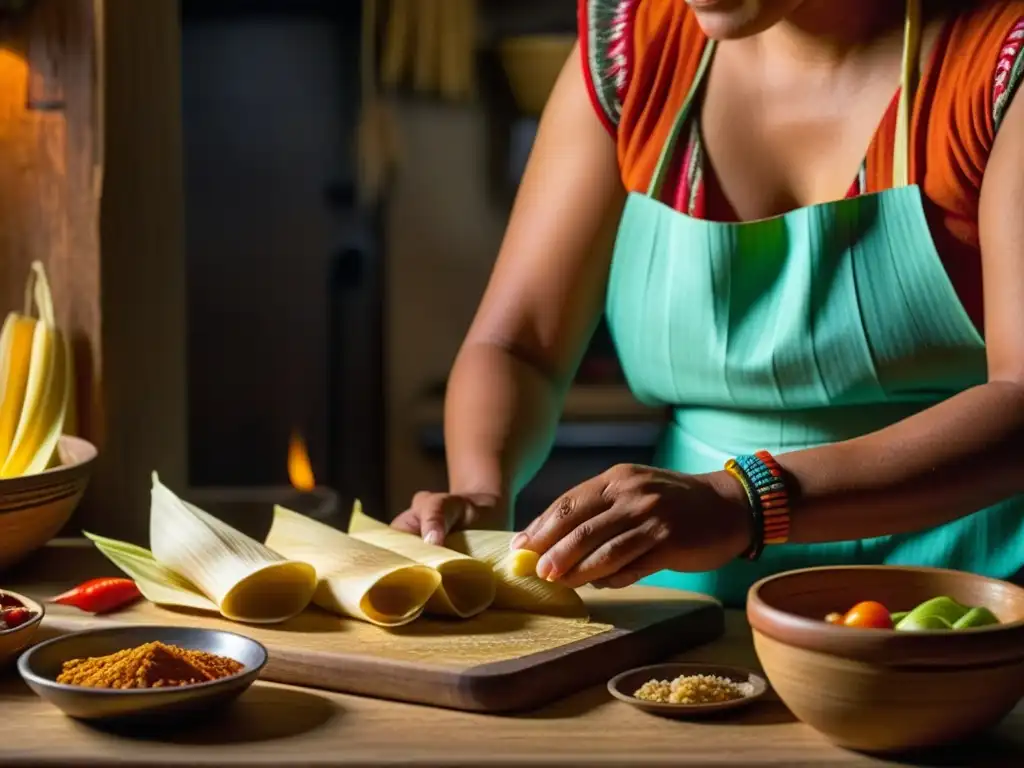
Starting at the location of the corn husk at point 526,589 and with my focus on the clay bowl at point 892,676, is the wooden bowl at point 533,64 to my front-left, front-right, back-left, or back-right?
back-left

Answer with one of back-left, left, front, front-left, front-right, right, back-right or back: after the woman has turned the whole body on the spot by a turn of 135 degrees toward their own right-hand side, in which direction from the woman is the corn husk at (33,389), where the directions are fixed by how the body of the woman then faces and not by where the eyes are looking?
left

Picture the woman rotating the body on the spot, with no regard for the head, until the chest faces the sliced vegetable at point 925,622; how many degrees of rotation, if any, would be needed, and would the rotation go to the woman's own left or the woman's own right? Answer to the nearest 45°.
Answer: approximately 45° to the woman's own left

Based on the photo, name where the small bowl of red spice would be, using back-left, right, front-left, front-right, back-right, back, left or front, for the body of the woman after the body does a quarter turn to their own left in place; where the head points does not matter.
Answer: right

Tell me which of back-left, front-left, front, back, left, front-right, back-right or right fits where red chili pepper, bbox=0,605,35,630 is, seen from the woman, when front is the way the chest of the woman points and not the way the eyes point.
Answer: front

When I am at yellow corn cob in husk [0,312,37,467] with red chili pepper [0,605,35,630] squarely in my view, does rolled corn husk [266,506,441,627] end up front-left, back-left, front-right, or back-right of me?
front-left

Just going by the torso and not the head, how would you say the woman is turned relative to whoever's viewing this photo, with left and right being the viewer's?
facing the viewer and to the left of the viewer

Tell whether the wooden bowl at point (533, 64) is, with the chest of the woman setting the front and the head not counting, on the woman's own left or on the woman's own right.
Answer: on the woman's own right

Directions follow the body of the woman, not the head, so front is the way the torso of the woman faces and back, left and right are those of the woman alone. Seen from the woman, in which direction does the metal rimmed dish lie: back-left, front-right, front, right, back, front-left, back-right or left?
front

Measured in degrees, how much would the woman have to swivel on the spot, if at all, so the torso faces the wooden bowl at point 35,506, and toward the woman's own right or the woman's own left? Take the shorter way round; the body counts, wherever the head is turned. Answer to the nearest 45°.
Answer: approximately 45° to the woman's own right

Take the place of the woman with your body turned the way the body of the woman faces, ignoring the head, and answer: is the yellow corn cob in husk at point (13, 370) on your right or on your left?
on your right

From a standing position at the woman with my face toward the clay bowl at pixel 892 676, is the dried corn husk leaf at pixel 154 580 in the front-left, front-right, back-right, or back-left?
front-right

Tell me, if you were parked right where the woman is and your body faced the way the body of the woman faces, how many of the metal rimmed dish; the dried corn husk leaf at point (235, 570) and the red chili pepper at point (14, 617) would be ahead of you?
3

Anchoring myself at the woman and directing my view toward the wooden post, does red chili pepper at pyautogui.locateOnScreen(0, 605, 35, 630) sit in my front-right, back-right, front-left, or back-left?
front-left

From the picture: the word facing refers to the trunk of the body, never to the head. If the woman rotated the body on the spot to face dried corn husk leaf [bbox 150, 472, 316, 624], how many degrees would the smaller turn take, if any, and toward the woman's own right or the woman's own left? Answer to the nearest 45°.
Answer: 0° — they already face it
